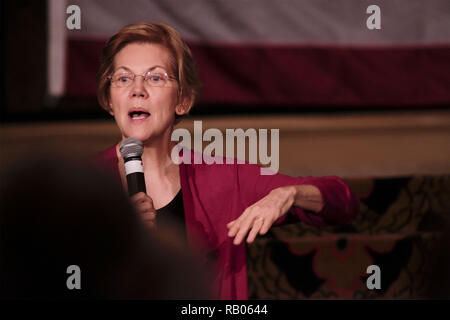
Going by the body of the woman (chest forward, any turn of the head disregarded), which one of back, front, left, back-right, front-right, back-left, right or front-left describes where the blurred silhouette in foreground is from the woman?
front-left

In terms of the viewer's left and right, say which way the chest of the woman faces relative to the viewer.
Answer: facing the viewer and to the left of the viewer
